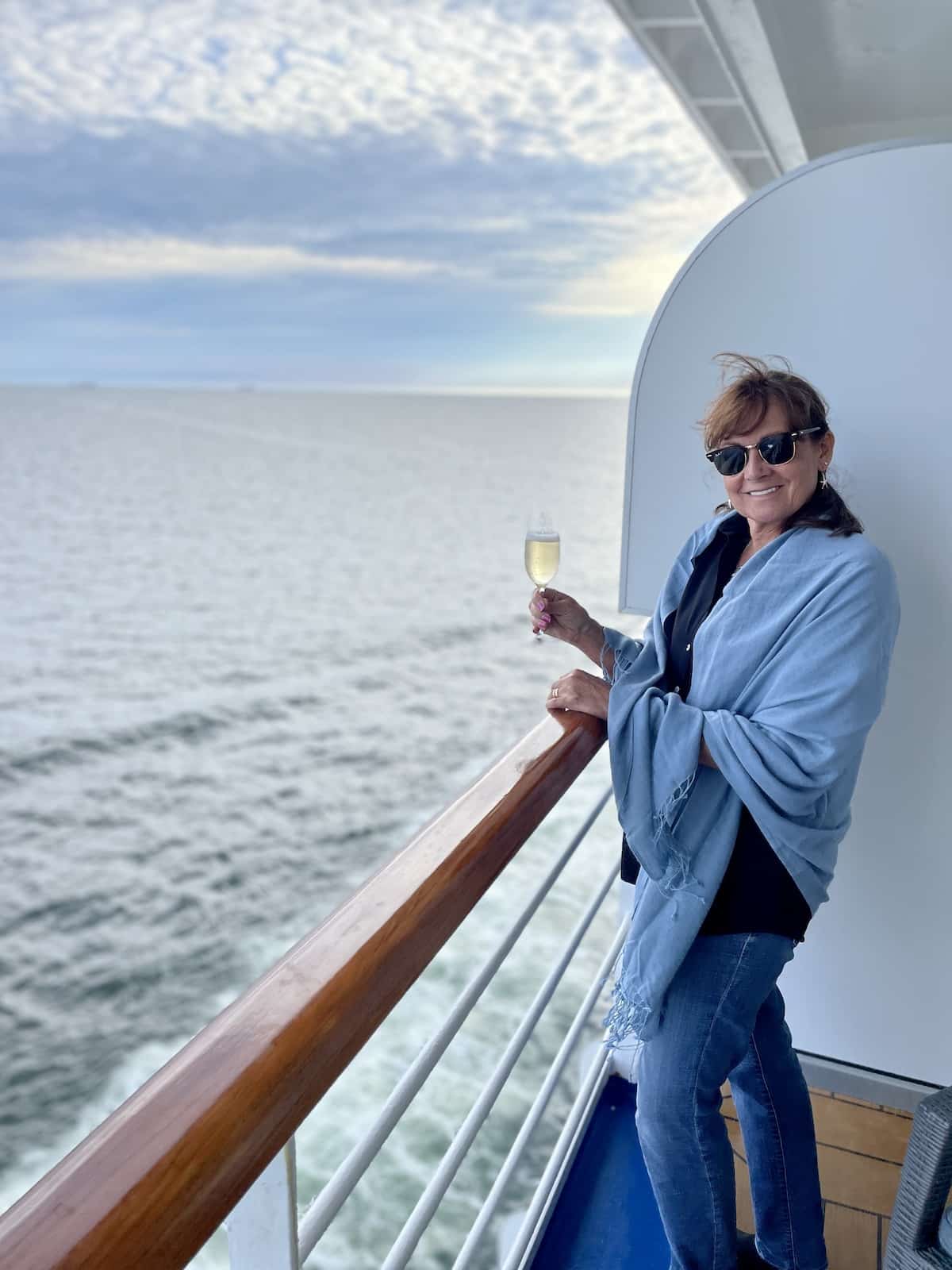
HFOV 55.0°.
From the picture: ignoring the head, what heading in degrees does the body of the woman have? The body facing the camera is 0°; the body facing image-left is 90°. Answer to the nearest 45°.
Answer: approximately 45°
